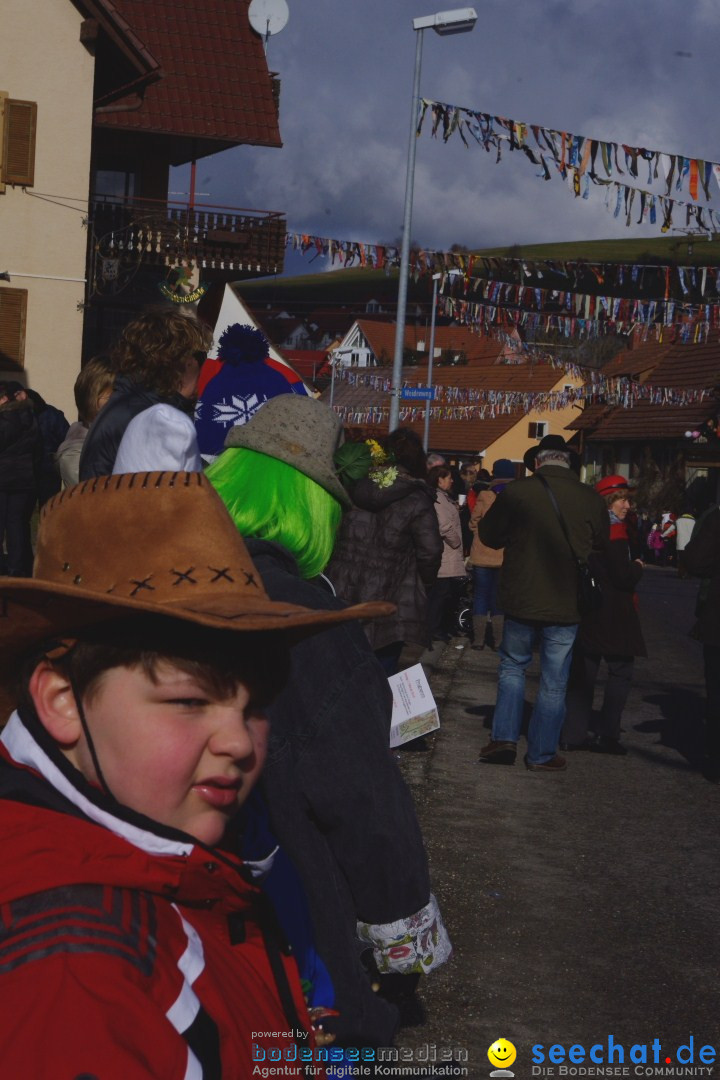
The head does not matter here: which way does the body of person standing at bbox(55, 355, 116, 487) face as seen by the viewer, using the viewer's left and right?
facing away from the viewer and to the right of the viewer

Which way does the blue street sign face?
toward the camera

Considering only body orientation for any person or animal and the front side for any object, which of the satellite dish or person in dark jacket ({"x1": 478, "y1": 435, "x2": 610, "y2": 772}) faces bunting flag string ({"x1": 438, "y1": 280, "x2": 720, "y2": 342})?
the person in dark jacket

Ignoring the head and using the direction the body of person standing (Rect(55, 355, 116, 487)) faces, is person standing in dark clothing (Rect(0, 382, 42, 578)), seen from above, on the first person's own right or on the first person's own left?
on the first person's own left

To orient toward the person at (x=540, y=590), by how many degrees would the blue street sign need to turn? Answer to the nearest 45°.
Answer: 0° — it already faces them

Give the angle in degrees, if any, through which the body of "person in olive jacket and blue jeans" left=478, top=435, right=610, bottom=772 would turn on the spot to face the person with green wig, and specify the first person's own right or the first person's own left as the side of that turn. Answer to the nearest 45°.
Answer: approximately 180°

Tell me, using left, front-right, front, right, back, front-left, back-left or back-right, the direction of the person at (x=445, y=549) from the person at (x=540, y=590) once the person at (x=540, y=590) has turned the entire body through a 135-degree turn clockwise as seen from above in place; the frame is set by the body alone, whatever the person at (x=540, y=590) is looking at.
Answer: back-left

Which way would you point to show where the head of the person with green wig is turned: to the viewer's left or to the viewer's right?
to the viewer's right

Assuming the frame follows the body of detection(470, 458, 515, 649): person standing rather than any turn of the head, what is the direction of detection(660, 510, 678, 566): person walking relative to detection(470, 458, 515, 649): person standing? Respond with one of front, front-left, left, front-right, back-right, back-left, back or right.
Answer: front

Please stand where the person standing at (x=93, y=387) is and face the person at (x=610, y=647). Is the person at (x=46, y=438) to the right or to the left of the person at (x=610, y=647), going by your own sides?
left

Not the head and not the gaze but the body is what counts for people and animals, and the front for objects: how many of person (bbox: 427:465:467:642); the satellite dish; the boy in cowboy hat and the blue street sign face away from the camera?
0

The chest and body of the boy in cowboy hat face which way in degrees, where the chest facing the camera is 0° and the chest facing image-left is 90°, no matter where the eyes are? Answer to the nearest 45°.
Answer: approximately 315°

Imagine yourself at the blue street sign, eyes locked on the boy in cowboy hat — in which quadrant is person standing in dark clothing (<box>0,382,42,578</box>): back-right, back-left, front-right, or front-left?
front-right
